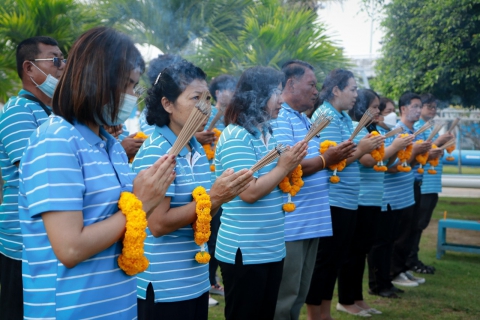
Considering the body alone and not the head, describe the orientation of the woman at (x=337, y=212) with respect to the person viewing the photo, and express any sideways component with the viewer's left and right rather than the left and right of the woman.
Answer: facing to the right of the viewer

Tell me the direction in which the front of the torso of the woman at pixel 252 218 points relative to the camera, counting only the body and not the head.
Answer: to the viewer's right

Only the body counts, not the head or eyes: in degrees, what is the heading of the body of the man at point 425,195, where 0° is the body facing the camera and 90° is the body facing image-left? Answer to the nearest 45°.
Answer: approximately 270°

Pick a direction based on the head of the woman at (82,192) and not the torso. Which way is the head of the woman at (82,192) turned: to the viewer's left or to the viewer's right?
to the viewer's right

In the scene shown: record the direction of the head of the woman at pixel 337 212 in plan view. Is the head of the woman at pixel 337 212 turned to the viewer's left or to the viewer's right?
to the viewer's right

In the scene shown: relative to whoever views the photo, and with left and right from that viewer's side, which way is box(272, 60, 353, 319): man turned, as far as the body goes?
facing to the right of the viewer
